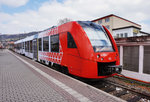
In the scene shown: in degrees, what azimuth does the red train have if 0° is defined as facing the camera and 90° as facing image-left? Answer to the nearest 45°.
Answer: approximately 315°
